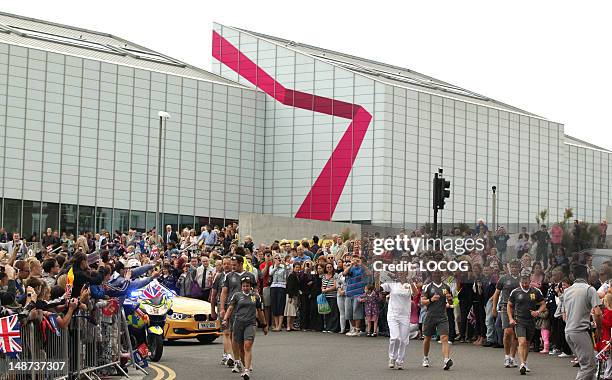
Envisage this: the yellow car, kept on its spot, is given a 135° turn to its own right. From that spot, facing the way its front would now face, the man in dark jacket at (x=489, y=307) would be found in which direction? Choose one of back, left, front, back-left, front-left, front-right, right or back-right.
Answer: back

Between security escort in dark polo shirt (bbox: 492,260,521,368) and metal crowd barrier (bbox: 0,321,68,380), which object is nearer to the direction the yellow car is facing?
the security escort in dark polo shirt

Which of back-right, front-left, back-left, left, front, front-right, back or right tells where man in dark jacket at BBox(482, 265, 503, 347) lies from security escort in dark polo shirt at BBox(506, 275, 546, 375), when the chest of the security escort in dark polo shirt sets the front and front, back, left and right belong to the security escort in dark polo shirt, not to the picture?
back

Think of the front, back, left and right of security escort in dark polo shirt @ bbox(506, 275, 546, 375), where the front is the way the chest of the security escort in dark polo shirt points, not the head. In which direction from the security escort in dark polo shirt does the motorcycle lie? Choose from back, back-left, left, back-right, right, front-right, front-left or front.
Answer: right

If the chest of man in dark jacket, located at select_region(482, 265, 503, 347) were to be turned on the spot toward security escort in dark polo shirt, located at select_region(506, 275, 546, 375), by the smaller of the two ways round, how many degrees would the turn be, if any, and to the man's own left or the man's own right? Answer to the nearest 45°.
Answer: approximately 45° to the man's own left

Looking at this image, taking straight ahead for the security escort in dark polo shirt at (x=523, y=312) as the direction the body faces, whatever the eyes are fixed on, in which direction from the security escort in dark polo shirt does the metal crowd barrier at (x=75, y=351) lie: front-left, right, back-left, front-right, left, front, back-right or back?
front-right

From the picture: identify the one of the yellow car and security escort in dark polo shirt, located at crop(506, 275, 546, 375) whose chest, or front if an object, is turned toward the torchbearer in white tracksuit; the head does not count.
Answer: the yellow car

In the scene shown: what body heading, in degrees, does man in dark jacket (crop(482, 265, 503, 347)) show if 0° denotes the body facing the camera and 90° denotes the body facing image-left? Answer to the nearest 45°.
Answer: approximately 45°

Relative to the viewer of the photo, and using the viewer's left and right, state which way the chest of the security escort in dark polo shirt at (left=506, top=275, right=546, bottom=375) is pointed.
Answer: facing the viewer

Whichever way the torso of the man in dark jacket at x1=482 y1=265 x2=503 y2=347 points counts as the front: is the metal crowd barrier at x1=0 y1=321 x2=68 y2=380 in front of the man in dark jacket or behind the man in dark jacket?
in front

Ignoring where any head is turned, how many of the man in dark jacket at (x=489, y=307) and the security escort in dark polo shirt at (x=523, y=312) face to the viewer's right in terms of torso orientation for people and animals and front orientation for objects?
0

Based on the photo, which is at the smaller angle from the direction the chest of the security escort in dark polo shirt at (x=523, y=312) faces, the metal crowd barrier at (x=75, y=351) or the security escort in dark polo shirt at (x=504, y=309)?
the metal crowd barrier

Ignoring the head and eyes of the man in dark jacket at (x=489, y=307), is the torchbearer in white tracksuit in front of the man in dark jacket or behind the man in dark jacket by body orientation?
in front

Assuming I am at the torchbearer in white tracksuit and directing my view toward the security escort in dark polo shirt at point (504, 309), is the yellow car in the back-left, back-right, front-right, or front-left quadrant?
back-left

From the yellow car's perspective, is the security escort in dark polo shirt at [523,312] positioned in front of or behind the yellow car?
in front
